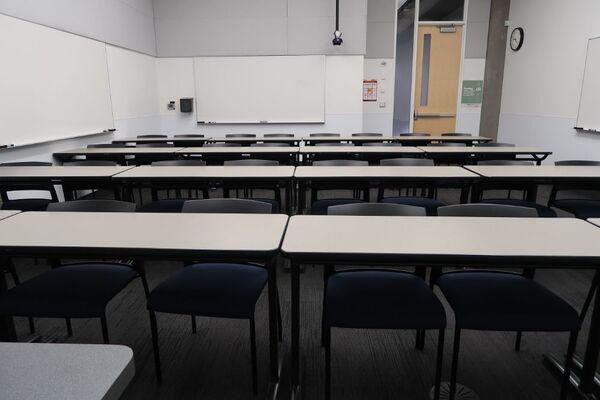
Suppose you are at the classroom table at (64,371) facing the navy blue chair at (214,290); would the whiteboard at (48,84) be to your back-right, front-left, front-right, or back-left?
front-left

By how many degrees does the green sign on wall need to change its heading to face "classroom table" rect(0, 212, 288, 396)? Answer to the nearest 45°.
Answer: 0° — it already faces it

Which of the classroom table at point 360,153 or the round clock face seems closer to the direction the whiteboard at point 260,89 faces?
the classroom table

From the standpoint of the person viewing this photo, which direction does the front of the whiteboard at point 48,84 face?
facing the viewer and to the right of the viewer

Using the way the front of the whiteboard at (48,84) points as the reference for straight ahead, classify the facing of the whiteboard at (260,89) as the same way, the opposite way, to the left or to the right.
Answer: to the right

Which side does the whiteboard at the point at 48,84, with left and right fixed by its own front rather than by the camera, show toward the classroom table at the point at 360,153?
front

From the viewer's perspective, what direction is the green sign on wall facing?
toward the camera

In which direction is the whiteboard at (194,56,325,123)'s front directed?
toward the camera

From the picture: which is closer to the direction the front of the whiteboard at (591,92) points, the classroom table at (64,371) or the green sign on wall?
the classroom table

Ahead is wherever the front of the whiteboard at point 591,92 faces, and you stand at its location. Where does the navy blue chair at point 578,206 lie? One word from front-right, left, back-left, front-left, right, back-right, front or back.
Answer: front-left
